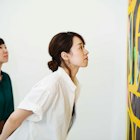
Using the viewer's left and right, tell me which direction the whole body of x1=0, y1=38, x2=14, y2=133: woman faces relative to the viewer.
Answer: facing the viewer and to the right of the viewer

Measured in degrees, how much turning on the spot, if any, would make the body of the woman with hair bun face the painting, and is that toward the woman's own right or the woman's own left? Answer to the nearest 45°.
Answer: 0° — they already face it

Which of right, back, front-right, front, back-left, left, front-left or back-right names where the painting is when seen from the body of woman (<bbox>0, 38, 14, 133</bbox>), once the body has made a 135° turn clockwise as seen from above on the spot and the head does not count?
back-left

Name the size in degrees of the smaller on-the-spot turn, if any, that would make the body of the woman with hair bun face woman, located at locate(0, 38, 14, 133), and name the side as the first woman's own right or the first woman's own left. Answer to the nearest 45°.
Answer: approximately 135° to the first woman's own left

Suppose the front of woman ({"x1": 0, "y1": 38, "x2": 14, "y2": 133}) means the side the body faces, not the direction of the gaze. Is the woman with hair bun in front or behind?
in front

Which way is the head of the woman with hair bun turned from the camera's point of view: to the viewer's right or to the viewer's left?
to the viewer's right

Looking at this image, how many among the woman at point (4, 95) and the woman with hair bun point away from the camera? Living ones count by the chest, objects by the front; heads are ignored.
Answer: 0

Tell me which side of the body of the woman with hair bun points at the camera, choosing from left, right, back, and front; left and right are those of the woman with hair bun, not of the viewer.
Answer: right
